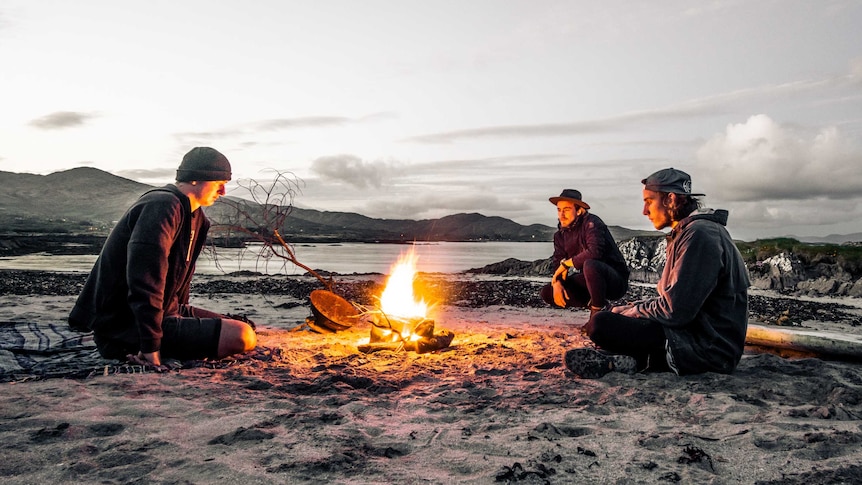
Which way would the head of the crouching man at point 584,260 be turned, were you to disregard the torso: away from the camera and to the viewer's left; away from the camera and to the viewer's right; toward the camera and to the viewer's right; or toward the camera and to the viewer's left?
toward the camera and to the viewer's left

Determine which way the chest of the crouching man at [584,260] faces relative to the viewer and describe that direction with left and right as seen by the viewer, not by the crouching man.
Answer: facing the viewer and to the left of the viewer

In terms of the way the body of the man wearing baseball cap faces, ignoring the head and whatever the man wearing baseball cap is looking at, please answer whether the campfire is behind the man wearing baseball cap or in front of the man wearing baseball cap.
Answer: in front

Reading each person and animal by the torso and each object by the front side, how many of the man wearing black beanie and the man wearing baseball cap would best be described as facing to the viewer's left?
1

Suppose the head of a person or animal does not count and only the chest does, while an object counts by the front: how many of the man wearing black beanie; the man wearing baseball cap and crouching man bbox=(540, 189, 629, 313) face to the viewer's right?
1

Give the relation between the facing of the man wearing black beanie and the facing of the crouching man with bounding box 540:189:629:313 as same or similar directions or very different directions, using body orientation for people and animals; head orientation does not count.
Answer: very different directions

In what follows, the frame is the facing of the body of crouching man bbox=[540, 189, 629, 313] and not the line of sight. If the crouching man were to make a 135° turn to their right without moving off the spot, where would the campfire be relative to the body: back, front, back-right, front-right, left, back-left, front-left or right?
back-left

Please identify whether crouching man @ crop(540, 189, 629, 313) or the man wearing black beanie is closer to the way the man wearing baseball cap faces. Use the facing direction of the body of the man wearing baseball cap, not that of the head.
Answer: the man wearing black beanie

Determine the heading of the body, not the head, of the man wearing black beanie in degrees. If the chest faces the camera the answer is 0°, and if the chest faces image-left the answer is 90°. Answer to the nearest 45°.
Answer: approximately 270°

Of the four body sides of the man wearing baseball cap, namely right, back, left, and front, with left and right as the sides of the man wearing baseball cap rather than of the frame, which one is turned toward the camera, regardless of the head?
left

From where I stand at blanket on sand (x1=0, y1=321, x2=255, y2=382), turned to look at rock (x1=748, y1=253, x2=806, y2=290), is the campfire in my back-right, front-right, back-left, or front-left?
front-right

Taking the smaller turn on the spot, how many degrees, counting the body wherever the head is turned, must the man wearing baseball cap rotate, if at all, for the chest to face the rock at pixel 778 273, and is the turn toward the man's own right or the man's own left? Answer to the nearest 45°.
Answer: approximately 90° to the man's own right

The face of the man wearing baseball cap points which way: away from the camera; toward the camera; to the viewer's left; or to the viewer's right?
to the viewer's left

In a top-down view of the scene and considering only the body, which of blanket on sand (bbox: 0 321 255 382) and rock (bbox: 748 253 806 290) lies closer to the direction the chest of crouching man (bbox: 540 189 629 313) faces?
the blanket on sand
